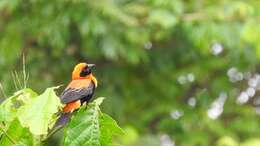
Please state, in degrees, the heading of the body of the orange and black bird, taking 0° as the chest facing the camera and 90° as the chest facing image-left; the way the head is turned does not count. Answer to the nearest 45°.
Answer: approximately 270°
